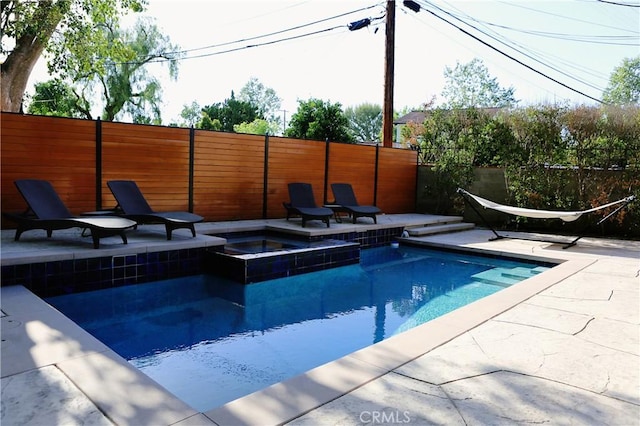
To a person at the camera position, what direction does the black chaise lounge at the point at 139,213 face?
facing the viewer and to the right of the viewer

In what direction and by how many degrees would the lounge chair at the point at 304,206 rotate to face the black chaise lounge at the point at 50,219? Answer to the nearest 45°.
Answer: approximately 90° to its right

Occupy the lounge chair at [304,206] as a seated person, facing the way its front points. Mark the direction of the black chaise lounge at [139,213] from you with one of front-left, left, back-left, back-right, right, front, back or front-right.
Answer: right

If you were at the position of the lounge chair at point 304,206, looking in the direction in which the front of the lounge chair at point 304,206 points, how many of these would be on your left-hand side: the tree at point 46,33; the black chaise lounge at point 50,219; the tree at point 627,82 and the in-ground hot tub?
1

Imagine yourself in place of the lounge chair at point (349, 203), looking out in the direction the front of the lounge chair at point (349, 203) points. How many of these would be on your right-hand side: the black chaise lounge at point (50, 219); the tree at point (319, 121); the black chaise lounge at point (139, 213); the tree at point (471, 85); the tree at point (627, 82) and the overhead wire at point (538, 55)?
2

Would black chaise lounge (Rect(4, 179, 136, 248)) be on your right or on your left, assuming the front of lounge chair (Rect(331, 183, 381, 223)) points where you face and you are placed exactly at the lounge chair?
on your right

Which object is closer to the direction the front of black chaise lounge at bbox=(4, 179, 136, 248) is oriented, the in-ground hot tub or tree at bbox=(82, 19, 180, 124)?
the in-ground hot tub

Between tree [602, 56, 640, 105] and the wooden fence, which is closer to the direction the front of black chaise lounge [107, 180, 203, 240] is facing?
the tree

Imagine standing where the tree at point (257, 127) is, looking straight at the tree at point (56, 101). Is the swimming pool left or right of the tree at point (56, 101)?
left

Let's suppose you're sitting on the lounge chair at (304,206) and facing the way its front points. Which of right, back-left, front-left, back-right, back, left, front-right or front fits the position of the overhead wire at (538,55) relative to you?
left

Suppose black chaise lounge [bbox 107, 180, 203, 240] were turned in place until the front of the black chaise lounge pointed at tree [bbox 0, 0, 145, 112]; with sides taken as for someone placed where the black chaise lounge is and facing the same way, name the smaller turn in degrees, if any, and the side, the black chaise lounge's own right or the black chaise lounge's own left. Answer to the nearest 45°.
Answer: approximately 180°

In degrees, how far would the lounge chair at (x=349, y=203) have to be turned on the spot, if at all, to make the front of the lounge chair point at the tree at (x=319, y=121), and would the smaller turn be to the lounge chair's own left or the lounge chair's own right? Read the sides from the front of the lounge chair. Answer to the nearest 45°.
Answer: approximately 135° to the lounge chair's own left
